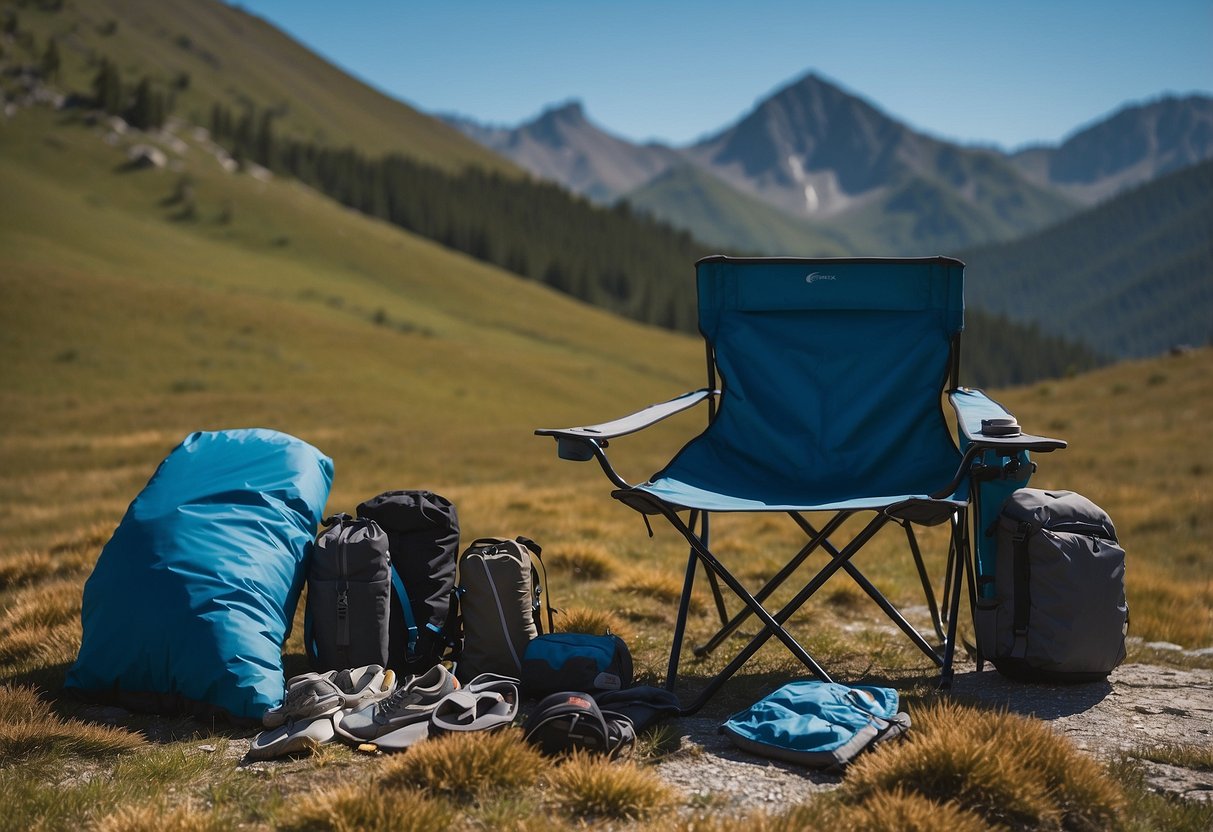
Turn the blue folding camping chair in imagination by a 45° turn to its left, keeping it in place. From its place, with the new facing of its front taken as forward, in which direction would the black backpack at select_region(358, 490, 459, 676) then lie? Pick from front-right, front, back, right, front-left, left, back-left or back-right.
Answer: right

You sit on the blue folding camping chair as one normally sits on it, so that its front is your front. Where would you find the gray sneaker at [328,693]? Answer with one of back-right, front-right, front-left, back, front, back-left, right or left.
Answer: front-right

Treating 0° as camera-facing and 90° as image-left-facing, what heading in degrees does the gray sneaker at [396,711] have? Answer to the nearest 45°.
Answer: approximately 45°

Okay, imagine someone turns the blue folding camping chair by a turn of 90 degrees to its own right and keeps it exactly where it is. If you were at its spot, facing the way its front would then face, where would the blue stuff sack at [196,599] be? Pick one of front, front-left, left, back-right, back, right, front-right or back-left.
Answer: front-left

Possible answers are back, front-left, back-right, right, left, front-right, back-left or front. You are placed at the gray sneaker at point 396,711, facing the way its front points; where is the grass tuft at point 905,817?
left

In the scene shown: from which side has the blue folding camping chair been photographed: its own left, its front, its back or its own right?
front

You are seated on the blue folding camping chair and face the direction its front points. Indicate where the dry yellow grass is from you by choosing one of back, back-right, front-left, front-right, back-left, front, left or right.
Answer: front-right

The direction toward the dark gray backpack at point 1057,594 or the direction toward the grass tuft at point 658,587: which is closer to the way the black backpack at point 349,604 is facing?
the dark gray backpack

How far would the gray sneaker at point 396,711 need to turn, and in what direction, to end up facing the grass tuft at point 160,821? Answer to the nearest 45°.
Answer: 0° — it already faces it

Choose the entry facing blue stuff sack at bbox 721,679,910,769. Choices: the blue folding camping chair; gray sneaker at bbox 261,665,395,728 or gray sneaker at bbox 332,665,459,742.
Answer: the blue folding camping chair

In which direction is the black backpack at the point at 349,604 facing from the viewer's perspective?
toward the camera

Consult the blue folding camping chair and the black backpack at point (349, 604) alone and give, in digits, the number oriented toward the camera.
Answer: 2

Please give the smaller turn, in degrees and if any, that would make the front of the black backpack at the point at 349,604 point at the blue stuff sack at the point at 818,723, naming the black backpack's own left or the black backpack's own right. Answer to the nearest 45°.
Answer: approximately 45° to the black backpack's own left

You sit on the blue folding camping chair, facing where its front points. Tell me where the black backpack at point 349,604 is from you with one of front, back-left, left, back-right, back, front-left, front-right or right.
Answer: front-right
